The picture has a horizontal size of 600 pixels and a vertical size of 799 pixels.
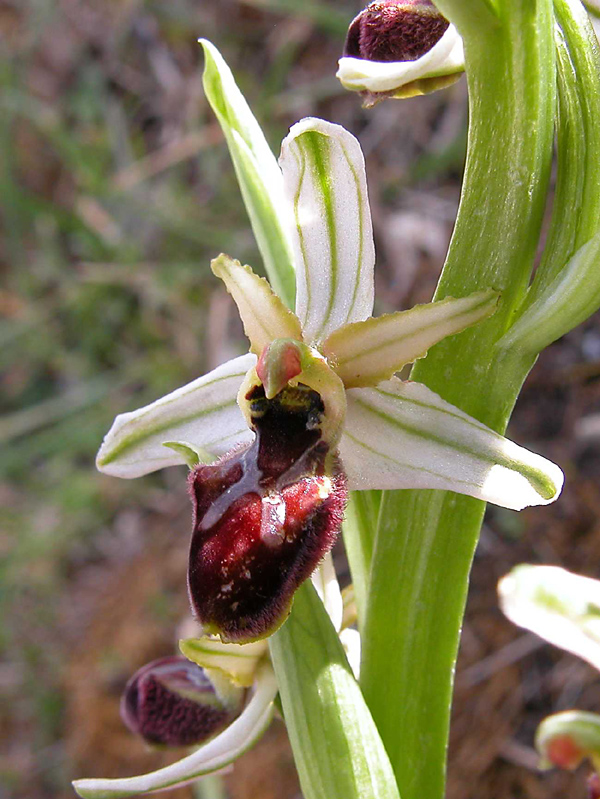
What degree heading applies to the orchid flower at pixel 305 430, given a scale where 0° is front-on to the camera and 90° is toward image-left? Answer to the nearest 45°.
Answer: approximately 45°

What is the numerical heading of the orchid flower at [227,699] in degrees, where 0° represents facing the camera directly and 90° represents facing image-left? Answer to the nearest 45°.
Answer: approximately 90°
